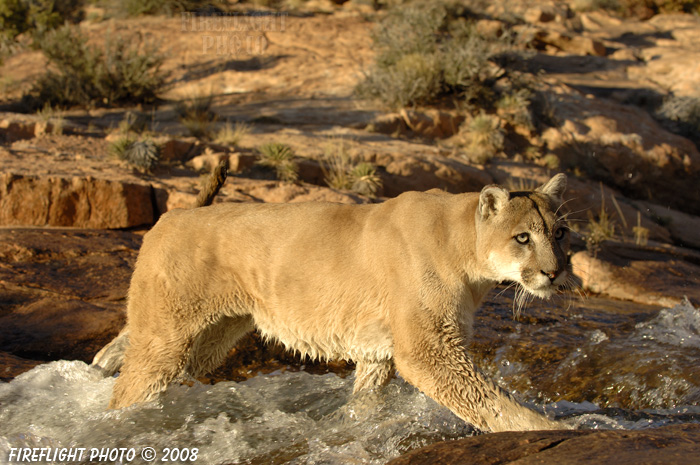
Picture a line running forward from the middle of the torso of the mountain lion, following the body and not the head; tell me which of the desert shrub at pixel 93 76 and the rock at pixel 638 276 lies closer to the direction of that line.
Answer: the rock

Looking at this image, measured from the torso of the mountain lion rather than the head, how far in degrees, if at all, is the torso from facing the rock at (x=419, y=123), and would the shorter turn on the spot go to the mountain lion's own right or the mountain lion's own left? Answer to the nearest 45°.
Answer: approximately 90° to the mountain lion's own left

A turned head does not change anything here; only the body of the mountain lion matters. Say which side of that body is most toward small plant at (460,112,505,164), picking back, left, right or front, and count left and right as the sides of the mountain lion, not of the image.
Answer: left

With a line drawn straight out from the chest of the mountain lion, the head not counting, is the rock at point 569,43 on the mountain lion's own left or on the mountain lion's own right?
on the mountain lion's own left

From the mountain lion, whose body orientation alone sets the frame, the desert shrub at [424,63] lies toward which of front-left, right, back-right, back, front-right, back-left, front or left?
left

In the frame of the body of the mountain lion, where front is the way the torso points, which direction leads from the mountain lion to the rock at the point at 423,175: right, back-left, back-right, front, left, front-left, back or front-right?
left

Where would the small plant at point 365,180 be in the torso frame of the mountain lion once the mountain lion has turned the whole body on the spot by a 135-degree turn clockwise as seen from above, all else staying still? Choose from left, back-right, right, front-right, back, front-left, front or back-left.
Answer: back-right

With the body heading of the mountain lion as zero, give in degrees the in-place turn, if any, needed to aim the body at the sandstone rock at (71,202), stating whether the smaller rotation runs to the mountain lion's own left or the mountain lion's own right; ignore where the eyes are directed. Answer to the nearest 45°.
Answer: approximately 135° to the mountain lion's own left

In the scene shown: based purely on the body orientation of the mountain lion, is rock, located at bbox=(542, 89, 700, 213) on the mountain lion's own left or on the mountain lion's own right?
on the mountain lion's own left

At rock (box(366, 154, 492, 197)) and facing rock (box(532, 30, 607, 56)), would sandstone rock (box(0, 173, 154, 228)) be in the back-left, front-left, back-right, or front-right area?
back-left

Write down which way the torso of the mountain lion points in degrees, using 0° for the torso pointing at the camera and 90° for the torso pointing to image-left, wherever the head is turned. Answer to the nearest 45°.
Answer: approximately 270°

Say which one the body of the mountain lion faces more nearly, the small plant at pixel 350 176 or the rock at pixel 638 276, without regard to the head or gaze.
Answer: the rock

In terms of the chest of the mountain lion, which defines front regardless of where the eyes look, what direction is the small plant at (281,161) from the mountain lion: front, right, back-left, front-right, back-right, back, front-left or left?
left

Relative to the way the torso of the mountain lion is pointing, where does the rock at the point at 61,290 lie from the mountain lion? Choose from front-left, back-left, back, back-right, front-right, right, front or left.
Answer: back-left
